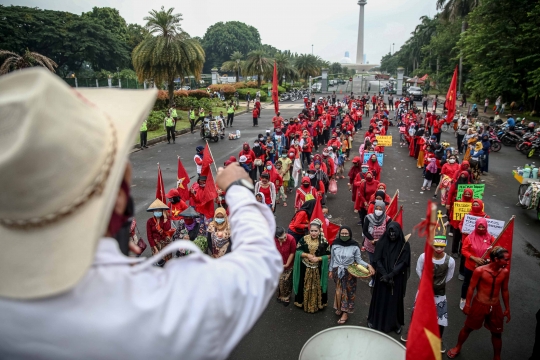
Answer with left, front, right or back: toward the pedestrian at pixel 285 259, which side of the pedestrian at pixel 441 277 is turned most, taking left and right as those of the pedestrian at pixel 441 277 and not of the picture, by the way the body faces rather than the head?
right

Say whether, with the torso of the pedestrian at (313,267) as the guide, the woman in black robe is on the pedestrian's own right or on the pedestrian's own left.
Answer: on the pedestrian's own left

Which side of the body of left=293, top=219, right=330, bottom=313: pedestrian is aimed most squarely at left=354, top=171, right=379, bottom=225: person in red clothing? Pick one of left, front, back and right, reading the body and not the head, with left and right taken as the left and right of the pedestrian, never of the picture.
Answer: back

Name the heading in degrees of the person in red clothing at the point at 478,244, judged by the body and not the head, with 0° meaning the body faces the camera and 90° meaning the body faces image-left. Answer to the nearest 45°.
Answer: approximately 0°

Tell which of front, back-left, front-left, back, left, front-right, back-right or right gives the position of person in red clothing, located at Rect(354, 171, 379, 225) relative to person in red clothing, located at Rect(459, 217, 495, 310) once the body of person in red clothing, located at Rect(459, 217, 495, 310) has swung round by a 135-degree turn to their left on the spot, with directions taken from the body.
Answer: left

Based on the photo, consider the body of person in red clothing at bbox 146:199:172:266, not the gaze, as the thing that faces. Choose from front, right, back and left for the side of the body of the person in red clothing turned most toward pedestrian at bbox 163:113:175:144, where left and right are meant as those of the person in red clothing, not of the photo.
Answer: back

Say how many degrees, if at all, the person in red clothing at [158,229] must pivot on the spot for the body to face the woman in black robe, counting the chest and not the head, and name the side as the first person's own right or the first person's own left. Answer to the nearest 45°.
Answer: approximately 45° to the first person's own left

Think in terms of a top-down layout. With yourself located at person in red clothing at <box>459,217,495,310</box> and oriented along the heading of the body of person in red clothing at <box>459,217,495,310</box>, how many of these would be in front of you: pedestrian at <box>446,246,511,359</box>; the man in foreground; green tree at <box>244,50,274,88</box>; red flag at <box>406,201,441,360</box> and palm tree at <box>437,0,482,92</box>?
3

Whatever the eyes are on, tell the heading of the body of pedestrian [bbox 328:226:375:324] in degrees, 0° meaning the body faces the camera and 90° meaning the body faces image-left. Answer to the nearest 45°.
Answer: approximately 0°

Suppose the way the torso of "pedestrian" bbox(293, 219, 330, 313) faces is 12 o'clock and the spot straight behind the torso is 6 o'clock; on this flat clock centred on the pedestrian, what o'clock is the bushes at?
The bushes is roughly at 5 o'clock from the pedestrian.
